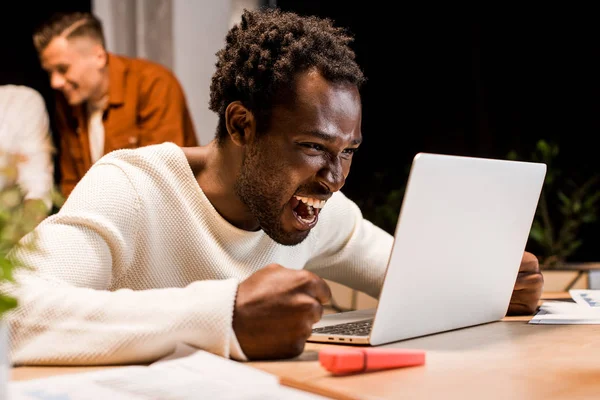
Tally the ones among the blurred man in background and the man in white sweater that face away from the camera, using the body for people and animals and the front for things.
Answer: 0

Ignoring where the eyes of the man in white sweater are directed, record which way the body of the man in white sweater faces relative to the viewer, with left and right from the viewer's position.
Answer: facing the viewer and to the right of the viewer

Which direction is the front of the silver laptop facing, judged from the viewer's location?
facing away from the viewer and to the left of the viewer

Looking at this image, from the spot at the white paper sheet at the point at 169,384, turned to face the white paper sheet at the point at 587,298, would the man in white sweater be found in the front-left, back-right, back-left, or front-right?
front-left

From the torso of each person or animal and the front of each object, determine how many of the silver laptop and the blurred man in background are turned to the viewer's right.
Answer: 0

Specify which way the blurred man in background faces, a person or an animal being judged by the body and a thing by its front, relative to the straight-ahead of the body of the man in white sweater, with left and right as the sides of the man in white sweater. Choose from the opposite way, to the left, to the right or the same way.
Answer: to the right

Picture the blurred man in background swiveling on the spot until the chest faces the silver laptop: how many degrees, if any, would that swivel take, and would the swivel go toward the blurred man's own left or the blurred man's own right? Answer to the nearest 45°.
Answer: approximately 45° to the blurred man's own left

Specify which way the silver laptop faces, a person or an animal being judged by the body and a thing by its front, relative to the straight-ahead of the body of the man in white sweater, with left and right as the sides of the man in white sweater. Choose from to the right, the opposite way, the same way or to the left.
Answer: the opposite way

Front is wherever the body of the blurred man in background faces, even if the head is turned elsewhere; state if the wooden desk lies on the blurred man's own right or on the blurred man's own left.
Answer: on the blurred man's own left

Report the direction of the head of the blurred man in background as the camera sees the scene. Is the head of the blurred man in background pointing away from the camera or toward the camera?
toward the camera
